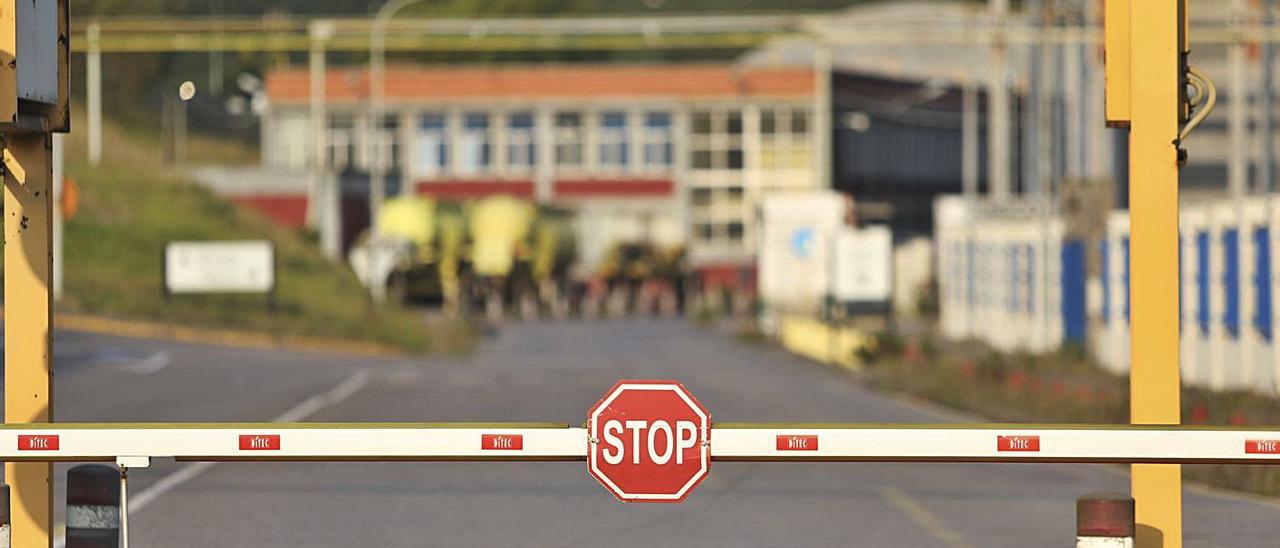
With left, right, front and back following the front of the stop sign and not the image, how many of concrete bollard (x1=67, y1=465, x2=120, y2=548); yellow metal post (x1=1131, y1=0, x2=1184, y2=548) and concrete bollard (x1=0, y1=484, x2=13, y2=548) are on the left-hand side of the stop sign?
1

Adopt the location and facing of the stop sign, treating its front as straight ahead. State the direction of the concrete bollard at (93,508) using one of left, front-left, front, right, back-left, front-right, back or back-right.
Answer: right

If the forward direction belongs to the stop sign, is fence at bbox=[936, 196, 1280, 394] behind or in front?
behind

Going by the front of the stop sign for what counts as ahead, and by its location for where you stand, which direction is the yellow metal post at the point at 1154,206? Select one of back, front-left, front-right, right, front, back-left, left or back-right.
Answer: left

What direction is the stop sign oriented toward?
toward the camera

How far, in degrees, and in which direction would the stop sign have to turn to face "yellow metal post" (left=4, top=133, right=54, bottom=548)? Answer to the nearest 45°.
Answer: approximately 90° to its right

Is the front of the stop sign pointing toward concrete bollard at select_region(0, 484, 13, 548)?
no
